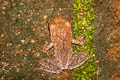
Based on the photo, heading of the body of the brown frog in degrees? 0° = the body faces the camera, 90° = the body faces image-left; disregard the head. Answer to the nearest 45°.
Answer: approximately 180°
